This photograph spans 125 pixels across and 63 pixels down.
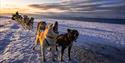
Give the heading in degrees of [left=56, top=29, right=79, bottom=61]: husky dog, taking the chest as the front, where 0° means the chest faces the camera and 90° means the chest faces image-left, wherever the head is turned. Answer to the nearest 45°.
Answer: approximately 315°
